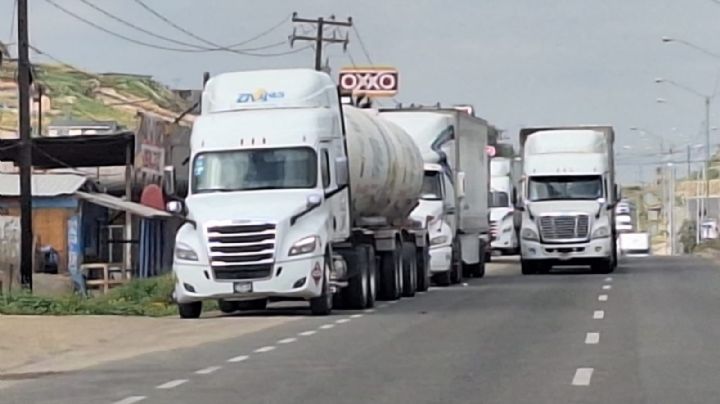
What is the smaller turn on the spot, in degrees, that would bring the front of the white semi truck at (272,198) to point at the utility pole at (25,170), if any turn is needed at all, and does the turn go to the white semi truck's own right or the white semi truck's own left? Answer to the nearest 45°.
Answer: approximately 90° to the white semi truck's own right

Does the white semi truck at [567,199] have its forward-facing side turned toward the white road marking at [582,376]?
yes

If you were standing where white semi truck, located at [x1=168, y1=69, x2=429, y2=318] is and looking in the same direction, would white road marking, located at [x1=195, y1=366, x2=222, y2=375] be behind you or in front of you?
in front

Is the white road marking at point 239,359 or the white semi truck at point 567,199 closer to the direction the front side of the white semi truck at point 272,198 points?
the white road marking

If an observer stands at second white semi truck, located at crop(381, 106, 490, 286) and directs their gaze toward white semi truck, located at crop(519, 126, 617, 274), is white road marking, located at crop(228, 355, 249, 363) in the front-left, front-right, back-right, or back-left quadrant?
back-right

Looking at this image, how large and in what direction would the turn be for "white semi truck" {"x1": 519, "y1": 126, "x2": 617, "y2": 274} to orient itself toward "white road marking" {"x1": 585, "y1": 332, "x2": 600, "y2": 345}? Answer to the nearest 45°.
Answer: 0° — it already faces it

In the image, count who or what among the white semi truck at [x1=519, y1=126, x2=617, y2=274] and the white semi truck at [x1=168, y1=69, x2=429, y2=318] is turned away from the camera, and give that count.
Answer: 0

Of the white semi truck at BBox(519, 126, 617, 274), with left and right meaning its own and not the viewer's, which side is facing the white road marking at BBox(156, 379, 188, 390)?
front

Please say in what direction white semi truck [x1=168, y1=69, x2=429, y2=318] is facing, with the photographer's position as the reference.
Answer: facing the viewer and to the left of the viewer

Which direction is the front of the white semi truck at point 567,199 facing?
toward the camera

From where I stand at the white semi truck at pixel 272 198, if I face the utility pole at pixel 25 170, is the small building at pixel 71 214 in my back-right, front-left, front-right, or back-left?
front-right

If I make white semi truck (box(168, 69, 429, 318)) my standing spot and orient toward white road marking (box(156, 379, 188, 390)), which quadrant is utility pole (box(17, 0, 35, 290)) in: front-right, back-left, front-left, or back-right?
back-right
